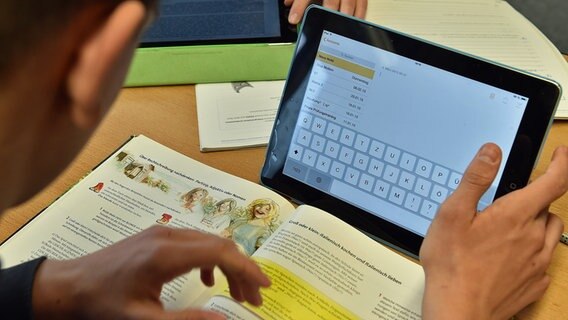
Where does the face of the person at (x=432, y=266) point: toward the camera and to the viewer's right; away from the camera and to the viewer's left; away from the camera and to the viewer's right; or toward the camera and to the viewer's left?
away from the camera and to the viewer's right

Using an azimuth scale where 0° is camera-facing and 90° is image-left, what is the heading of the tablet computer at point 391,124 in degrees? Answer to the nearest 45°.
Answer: approximately 0°

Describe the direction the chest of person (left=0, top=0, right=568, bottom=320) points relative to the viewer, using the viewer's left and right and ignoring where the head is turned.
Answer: facing away from the viewer and to the right of the viewer
